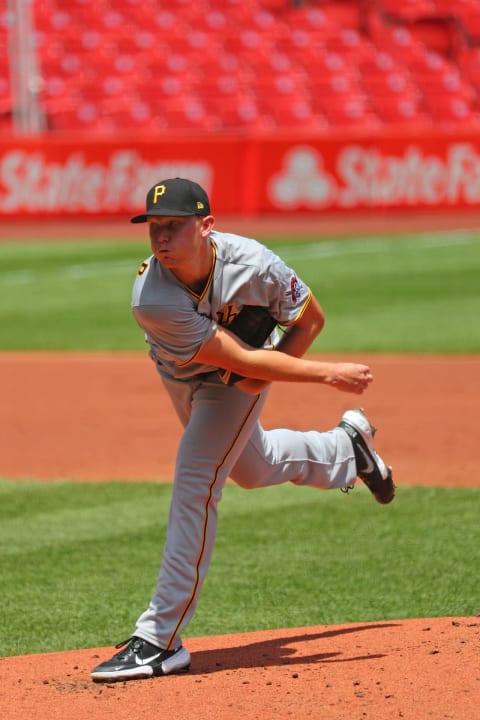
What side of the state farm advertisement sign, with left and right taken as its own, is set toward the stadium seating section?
back

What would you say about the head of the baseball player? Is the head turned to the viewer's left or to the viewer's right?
to the viewer's left

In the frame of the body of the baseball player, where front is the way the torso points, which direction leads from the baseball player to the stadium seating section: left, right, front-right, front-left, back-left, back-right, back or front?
back-right

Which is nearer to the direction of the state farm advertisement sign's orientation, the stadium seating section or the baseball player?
the baseball player

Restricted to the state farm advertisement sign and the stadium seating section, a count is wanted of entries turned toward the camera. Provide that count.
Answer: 2

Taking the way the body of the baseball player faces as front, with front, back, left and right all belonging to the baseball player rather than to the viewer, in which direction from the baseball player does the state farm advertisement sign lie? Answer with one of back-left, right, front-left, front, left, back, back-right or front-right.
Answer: back-right

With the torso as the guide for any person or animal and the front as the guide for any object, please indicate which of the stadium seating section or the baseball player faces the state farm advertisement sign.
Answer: the stadium seating section

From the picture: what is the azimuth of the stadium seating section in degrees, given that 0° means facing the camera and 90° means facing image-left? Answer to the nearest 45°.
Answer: approximately 0°

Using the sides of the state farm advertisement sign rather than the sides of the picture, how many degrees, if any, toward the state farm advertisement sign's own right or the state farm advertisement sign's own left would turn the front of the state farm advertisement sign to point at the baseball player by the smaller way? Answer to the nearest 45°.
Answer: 0° — it already faces them

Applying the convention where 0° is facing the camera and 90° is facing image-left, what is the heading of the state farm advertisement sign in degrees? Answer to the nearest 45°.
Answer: approximately 0°
